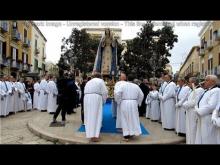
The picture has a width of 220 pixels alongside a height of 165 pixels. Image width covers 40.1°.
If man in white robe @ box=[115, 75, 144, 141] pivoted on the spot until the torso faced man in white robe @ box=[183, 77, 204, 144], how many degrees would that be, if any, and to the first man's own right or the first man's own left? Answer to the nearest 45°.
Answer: approximately 135° to the first man's own right

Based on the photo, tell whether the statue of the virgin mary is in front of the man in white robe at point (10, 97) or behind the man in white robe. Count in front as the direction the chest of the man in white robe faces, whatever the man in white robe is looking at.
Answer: in front

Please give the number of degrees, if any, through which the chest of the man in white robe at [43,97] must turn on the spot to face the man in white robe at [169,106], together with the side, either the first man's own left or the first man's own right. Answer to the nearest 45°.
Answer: approximately 45° to the first man's own right

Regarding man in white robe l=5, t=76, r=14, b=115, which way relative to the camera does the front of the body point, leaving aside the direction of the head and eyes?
to the viewer's right

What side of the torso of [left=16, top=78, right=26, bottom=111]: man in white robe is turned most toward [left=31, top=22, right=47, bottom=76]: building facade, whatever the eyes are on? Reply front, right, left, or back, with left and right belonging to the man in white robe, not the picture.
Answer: left

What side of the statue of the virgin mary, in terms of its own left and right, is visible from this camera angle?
front

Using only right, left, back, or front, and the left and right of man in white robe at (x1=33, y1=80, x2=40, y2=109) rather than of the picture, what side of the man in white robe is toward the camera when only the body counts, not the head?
right

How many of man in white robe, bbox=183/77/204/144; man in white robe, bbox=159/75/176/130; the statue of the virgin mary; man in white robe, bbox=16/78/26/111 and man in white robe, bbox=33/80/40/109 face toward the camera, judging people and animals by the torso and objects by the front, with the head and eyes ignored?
1

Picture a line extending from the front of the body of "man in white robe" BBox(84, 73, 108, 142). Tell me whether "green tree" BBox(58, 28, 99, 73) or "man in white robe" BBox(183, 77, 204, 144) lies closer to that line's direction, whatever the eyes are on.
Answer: the green tree

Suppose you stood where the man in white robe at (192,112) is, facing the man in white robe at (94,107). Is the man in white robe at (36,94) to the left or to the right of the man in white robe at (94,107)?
right

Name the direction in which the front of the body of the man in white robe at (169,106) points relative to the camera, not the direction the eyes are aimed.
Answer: to the viewer's left

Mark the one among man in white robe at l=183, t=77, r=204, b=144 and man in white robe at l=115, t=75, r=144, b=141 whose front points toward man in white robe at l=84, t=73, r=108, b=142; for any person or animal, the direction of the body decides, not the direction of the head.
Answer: man in white robe at l=183, t=77, r=204, b=144

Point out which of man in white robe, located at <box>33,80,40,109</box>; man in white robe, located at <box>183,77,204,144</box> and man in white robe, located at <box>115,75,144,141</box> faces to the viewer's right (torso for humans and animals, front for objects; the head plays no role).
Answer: man in white robe, located at <box>33,80,40,109</box>

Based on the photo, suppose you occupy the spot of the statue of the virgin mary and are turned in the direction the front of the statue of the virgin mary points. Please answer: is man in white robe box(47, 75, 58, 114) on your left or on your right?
on your right

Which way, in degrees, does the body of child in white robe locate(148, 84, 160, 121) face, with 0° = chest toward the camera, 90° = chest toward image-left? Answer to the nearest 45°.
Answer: approximately 45°

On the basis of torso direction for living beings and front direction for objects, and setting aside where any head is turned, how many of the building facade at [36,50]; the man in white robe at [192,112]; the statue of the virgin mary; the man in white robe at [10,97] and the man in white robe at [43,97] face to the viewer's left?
1

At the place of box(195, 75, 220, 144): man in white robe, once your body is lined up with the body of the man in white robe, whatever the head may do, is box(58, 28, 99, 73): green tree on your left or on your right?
on your right

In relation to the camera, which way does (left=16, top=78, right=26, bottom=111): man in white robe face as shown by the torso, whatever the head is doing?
to the viewer's right

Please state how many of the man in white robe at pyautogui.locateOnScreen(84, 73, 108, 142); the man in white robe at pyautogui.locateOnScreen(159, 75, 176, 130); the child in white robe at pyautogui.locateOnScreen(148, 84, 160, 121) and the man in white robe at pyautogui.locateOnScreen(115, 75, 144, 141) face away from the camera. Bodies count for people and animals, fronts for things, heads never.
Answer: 2

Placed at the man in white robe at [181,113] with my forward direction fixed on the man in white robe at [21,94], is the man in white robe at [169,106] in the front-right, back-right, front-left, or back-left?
front-right

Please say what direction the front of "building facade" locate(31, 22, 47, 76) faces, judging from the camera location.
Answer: facing the viewer and to the right of the viewer

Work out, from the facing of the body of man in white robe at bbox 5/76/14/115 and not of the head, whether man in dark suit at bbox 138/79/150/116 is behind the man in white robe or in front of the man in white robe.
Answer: in front

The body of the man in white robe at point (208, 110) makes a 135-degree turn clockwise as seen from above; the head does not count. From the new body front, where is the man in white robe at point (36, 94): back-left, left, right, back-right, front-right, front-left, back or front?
left

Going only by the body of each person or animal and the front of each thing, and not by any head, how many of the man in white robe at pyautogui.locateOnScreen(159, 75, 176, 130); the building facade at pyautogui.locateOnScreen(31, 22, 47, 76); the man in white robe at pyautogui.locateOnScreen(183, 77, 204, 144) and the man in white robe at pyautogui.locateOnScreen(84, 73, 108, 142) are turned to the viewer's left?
2
